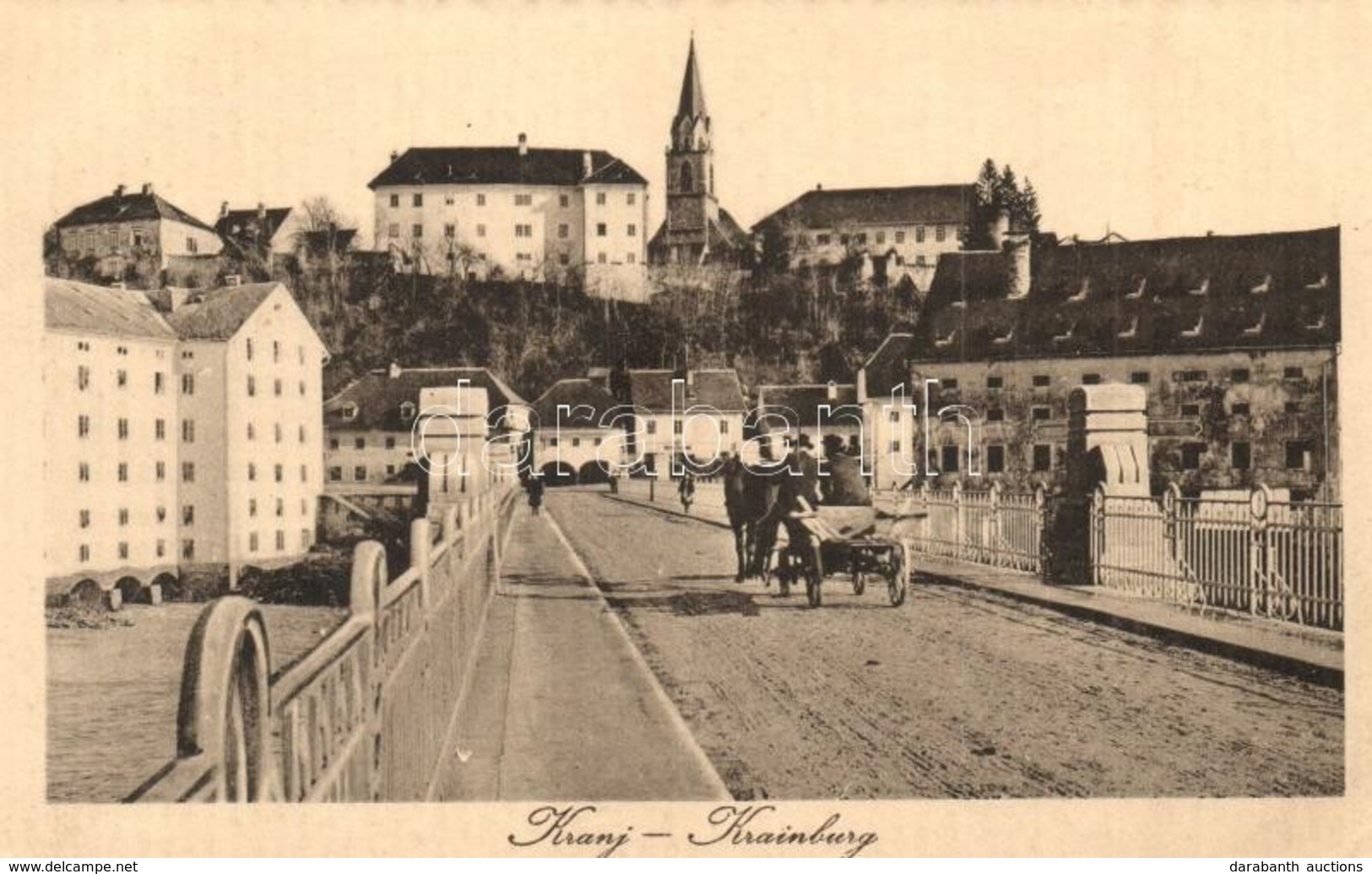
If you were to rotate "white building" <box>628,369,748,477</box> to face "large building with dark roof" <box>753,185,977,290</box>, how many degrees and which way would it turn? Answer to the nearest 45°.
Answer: approximately 135° to its left

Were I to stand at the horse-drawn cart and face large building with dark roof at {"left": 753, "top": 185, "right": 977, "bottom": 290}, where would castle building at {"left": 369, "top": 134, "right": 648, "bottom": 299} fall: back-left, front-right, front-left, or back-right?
front-left

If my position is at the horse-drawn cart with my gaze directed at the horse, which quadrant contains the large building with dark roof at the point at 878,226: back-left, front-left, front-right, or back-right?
front-right

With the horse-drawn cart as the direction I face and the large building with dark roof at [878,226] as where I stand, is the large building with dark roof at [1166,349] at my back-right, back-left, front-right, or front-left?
front-left

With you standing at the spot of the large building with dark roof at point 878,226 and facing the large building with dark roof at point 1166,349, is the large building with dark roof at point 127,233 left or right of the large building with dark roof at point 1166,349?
right

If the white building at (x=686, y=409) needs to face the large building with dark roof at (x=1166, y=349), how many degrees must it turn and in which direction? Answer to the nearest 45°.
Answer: approximately 90° to its left
